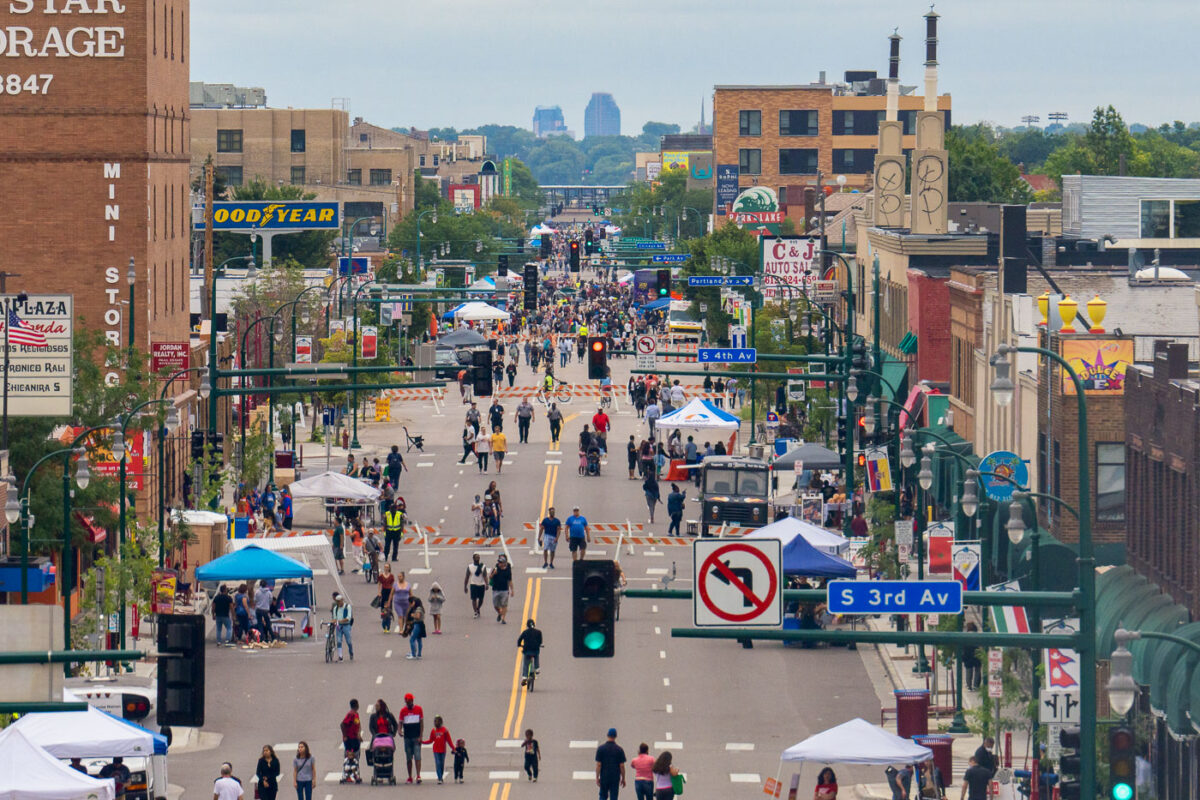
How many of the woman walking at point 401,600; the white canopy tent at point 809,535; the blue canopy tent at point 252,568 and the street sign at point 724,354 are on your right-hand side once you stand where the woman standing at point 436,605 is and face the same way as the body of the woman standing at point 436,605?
2

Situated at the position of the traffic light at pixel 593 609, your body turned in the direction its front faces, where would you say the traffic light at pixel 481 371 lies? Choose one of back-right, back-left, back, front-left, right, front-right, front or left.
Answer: back

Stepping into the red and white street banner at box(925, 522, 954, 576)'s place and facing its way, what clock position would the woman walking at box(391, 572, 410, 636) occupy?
The woman walking is roughly at 4 o'clock from the red and white street banner.

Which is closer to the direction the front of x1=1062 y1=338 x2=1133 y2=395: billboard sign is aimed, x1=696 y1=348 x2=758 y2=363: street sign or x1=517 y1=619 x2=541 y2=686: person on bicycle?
the person on bicycle

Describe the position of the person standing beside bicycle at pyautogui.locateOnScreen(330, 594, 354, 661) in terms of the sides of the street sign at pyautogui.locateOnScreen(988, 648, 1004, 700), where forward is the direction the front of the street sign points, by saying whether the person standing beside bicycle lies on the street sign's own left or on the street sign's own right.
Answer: on the street sign's own right

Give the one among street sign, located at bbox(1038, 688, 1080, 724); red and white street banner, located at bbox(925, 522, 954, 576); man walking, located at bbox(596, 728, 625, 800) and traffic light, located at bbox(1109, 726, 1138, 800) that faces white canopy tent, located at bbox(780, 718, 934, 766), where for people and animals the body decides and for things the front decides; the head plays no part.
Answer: the red and white street banner
